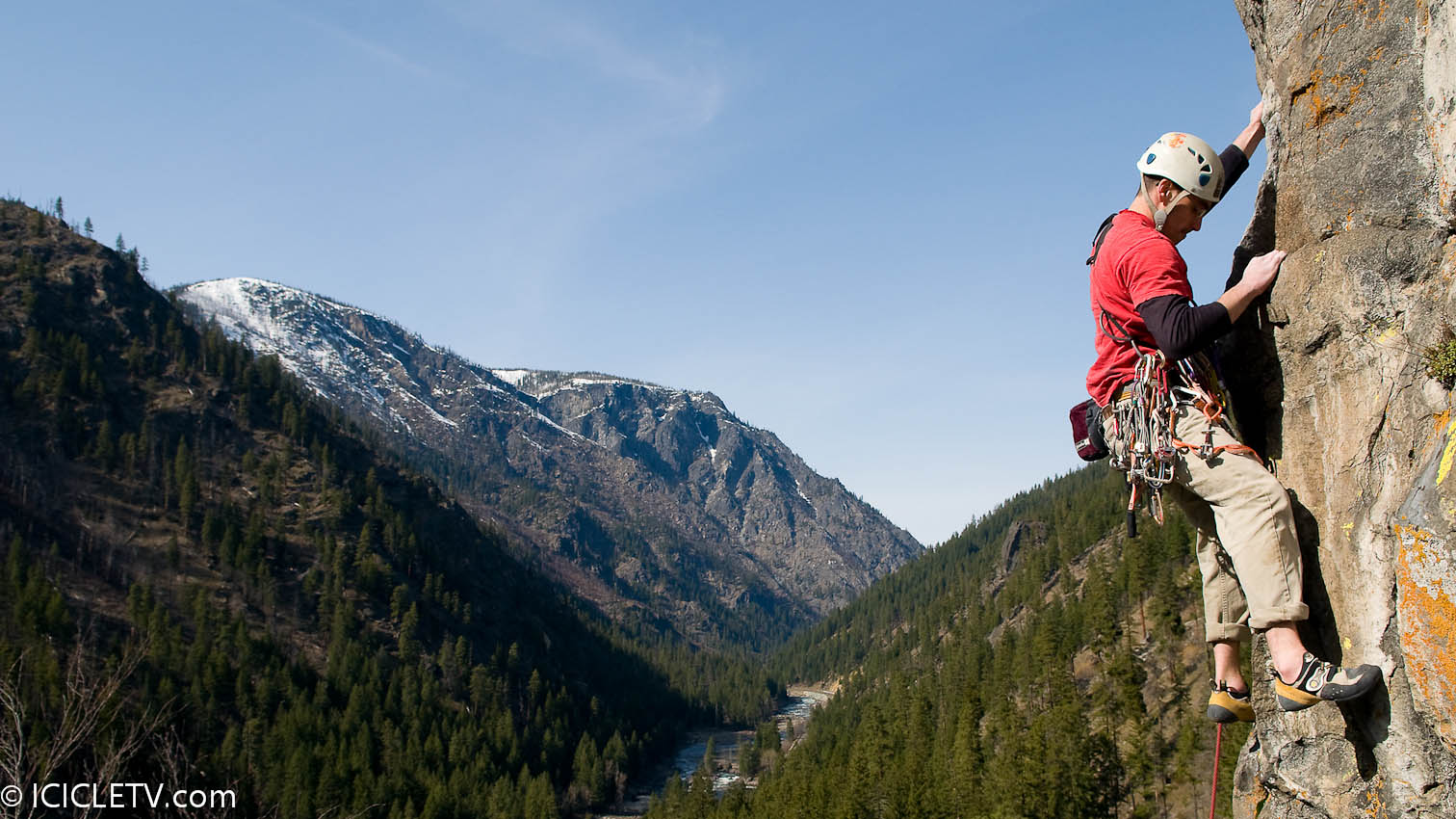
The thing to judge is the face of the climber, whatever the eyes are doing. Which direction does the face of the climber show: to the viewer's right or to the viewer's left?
to the viewer's right

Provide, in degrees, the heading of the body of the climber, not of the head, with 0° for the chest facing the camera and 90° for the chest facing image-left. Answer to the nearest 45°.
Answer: approximately 270°
